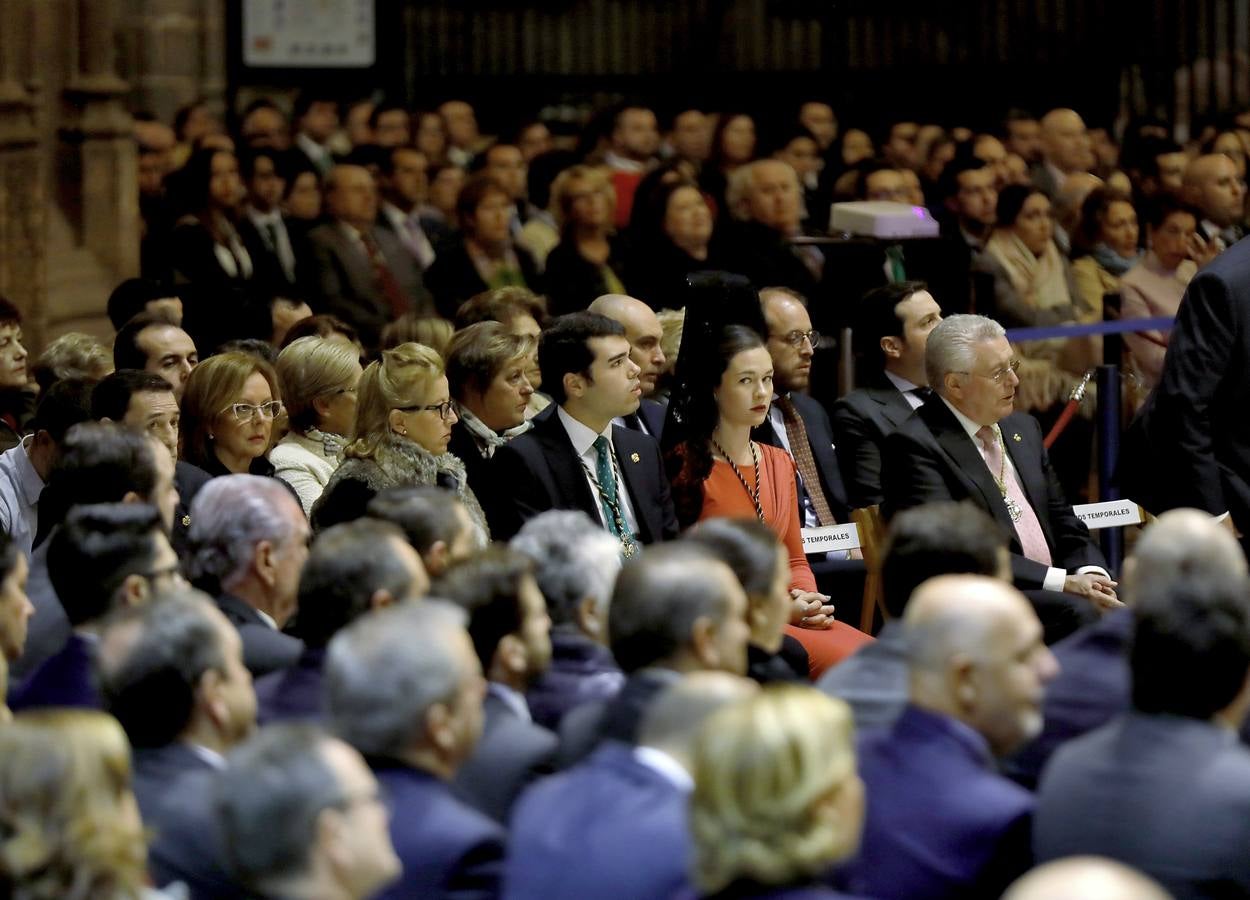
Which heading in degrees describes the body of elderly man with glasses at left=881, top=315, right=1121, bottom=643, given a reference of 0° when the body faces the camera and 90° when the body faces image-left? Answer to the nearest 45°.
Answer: approximately 315°

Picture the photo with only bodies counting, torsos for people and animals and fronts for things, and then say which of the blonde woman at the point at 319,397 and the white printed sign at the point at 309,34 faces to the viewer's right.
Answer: the blonde woman

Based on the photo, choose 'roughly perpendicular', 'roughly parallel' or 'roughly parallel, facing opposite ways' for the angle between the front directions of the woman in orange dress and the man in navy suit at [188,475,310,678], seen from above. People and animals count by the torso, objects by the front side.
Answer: roughly perpendicular

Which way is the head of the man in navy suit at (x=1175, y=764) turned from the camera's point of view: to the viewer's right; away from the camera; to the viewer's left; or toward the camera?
away from the camera

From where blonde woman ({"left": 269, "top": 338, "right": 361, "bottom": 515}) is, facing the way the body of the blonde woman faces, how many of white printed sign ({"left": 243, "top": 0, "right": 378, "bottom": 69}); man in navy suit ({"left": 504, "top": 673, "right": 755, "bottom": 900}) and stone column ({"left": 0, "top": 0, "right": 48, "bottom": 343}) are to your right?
1

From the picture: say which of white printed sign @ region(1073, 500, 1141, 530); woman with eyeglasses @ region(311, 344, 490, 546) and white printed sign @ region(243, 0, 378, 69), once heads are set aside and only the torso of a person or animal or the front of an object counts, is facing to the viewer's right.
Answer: the woman with eyeglasses

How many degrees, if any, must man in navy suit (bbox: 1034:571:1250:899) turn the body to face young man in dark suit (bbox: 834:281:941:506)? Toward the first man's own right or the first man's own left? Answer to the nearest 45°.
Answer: approximately 45° to the first man's own left

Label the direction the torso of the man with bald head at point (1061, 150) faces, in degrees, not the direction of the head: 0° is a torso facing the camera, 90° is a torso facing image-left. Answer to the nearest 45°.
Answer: approximately 315°

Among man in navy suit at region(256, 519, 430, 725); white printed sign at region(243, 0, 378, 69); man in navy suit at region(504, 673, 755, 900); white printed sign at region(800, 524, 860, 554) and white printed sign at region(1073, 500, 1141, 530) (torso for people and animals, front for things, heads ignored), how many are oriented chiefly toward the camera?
3

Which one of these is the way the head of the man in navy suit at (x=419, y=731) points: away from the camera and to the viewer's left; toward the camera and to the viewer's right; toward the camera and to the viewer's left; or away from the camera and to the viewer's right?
away from the camera and to the viewer's right
